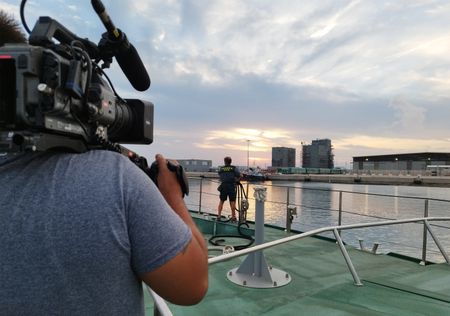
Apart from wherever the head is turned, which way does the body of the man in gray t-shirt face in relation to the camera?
away from the camera

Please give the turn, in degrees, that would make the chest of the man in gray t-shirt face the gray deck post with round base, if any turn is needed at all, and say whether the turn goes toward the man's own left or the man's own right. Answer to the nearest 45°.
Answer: approximately 45° to the man's own right

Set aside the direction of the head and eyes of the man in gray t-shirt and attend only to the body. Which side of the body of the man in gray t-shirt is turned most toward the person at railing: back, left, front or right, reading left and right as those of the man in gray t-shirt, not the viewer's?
front
